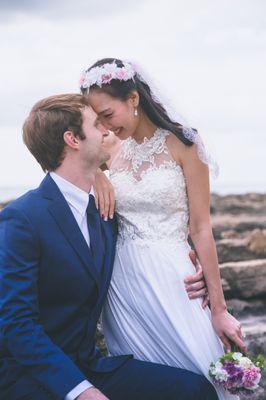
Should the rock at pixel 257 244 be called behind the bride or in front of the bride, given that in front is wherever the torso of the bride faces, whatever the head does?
behind

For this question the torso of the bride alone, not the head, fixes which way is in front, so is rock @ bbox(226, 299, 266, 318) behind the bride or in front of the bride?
behind

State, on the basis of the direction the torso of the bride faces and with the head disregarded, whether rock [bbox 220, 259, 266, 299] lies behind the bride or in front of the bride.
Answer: behind

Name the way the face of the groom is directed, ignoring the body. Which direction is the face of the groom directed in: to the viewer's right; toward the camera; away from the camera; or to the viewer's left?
to the viewer's right

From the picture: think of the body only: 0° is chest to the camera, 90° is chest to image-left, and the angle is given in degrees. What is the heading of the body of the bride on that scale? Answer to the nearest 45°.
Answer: approximately 45°
